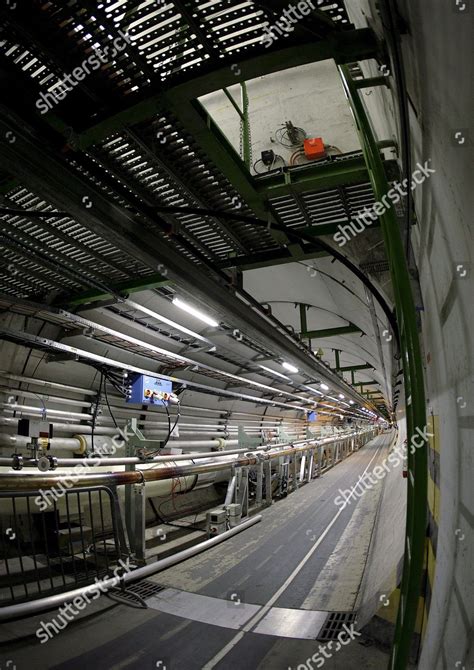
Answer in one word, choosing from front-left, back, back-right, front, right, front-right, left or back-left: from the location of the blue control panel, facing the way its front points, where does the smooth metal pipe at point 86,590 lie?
front-right

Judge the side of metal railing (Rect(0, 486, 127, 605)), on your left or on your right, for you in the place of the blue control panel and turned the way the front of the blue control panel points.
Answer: on your right

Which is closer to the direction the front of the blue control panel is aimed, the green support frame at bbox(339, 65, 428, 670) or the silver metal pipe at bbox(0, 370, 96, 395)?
the green support frame

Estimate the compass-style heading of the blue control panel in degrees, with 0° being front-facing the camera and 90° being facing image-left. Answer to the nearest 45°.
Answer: approximately 315°

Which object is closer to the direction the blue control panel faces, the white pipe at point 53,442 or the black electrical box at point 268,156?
the black electrical box
